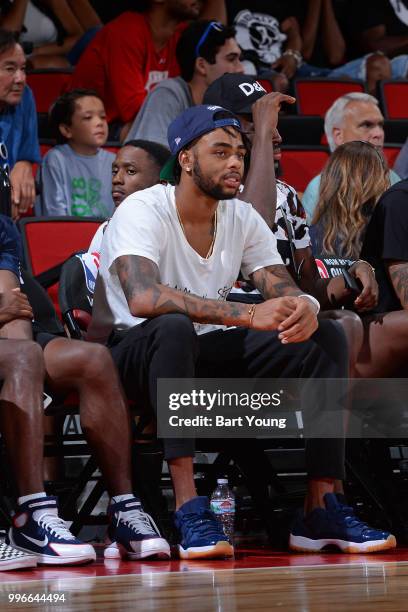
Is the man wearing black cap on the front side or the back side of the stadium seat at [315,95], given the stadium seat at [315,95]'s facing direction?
on the front side

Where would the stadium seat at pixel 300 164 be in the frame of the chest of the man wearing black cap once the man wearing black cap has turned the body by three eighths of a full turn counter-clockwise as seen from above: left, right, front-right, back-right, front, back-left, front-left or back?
front

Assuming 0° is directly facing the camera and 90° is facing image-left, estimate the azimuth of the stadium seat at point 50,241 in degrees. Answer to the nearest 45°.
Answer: approximately 315°

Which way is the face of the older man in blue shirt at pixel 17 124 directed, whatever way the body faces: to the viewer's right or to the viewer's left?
to the viewer's right

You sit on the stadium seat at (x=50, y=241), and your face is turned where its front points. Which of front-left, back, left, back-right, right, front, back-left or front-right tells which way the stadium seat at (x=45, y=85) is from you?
back-left

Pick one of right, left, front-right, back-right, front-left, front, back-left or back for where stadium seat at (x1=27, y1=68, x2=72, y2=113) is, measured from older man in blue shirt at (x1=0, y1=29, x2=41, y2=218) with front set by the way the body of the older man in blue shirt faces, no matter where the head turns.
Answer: back-left

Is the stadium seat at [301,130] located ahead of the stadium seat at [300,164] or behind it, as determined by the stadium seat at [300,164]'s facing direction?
behind

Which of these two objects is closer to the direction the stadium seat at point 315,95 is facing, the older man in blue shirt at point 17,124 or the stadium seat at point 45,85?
the older man in blue shirt
